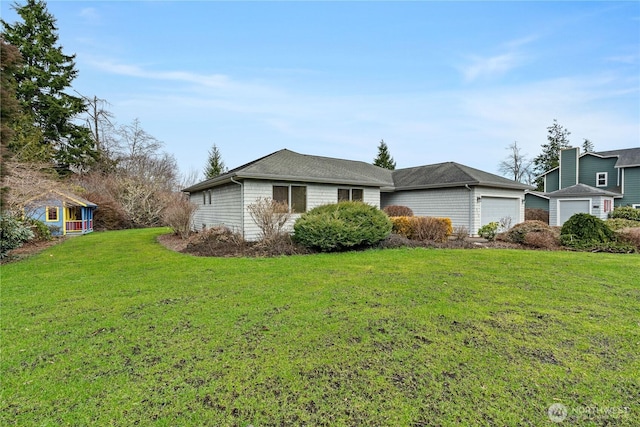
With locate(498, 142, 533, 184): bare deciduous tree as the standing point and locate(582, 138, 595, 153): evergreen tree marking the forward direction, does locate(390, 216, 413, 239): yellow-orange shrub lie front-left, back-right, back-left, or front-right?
back-right

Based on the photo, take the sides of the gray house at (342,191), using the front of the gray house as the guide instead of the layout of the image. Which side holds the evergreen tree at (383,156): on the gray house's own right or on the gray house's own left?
on the gray house's own left

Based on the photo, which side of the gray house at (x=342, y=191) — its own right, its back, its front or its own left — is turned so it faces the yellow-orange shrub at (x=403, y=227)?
front

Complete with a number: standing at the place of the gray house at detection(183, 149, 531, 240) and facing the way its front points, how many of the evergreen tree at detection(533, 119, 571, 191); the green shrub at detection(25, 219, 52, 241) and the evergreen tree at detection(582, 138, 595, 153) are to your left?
2

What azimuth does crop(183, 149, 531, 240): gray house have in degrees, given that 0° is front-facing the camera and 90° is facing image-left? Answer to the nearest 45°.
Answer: approximately 315°

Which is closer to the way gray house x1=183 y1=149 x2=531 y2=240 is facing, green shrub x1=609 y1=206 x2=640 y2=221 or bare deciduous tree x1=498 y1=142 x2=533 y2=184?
the green shrub

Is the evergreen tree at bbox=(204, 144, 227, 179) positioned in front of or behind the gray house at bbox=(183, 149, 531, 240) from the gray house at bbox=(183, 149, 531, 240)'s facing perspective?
behind

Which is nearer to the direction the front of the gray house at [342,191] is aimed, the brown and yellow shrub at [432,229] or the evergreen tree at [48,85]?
the brown and yellow shrub

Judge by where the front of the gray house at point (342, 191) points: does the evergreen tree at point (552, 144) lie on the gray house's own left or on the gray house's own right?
on the gray house's own left

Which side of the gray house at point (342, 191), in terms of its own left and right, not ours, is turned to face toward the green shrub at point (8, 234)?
right

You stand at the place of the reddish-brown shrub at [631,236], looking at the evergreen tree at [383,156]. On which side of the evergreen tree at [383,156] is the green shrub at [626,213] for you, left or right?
right
